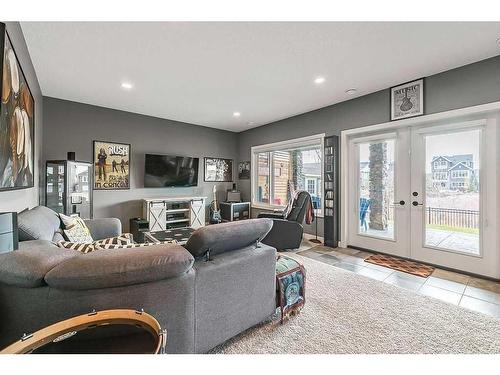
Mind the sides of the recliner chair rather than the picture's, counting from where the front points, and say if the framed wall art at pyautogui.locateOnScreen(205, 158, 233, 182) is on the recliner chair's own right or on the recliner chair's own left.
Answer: on the recliner chair's own right

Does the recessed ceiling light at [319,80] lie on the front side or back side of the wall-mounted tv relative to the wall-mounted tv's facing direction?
on the front side

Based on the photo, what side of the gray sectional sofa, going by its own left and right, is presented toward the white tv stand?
front

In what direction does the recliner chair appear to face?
to the viewer's left

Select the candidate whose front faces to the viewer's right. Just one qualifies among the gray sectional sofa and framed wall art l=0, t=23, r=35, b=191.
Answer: the framed wall art

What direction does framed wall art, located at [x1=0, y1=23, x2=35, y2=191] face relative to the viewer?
to the viewer's right

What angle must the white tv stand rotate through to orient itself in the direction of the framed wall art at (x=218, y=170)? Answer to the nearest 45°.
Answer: approximately 90° to its left

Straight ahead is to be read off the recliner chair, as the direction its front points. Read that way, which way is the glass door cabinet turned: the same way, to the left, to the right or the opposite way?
the opposite way

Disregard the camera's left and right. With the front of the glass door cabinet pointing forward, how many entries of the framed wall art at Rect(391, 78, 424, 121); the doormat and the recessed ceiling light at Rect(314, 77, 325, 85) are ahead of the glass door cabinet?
3

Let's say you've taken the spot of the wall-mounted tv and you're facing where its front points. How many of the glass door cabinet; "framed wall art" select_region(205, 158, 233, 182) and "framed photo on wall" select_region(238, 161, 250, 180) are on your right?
1

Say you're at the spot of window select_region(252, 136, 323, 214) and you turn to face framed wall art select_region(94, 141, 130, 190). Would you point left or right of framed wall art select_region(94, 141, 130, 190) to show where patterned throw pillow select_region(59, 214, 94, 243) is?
left

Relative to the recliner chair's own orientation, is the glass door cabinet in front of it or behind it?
in front

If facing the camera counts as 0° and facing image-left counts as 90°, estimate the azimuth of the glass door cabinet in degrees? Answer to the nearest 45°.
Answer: approximately 315°

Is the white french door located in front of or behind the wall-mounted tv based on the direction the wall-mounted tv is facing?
in front

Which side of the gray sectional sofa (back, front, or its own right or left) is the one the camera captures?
back
